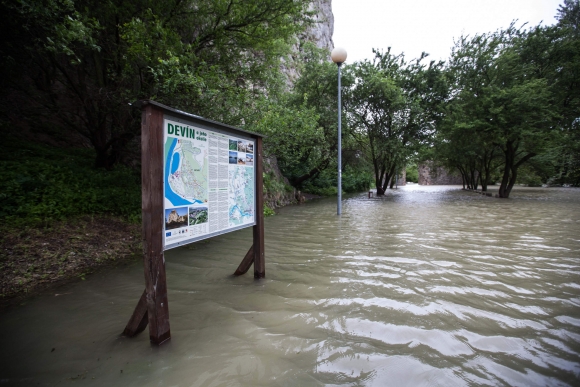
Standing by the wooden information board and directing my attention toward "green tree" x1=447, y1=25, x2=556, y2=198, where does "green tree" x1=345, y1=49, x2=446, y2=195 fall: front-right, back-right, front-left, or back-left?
front-left

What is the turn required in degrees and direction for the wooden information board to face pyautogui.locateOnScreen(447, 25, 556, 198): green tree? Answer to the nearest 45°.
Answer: approximately 90° to its left

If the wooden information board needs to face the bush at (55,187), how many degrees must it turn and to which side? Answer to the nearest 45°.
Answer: approximately 180°

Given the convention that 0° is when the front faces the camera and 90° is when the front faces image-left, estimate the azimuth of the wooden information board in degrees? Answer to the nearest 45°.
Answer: approximately 315°

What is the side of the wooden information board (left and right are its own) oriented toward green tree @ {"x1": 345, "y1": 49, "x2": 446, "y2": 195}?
left

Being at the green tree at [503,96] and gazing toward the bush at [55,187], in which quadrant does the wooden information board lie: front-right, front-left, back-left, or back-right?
front-left

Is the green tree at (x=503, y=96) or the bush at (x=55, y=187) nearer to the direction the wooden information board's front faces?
the green tree
